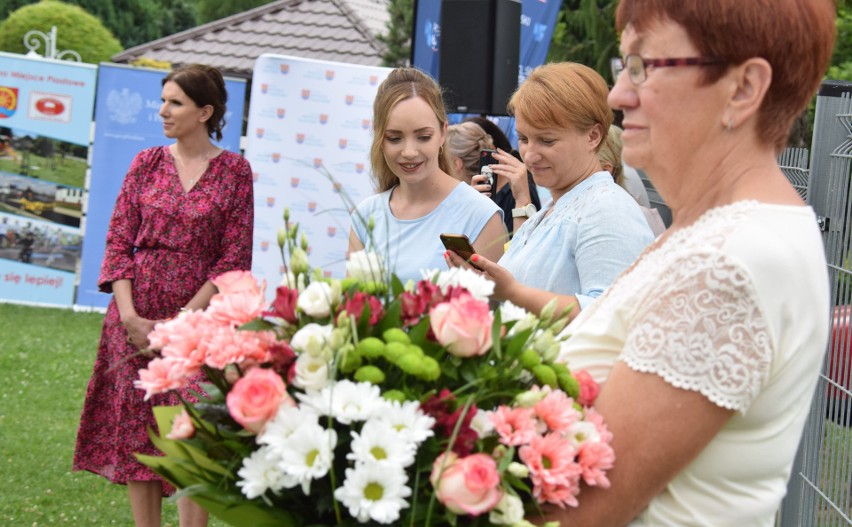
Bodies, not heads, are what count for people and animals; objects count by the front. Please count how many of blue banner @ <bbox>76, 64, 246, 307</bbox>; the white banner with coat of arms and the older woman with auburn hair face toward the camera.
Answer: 2

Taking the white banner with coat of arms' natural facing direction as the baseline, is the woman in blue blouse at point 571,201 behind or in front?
in front

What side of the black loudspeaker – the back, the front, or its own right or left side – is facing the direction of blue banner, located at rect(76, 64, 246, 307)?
right

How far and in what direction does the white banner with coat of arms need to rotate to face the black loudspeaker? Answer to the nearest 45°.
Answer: approximately 45° to its left

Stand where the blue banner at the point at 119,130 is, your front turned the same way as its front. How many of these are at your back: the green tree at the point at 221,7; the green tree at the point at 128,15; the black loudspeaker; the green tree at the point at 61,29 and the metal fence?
3

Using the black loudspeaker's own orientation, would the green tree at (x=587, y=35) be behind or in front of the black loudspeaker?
behind

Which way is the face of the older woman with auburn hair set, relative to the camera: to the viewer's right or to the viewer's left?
to the viewer's left

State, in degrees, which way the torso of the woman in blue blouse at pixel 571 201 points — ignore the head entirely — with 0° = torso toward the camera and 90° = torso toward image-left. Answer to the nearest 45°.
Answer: approximately 45°

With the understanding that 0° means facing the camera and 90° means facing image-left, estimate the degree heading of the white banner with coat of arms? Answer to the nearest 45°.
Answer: approximately 0°
